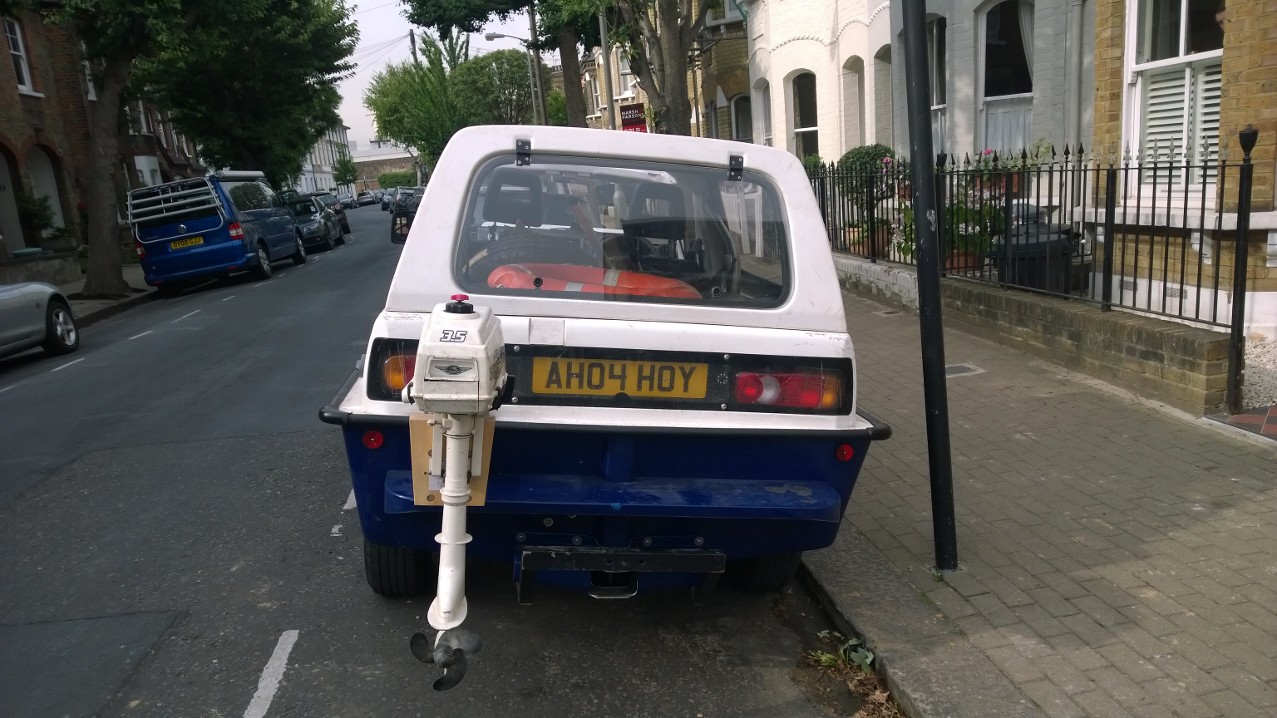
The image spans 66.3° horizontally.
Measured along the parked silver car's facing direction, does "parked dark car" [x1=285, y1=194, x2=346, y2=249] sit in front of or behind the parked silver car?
in front

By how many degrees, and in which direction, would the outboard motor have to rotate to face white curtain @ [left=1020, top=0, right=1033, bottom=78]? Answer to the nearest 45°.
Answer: approximately 45° to its right

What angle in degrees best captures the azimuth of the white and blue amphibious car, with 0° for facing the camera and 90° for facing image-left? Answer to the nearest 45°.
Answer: approximately 180°

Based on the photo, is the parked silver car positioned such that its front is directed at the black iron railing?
no

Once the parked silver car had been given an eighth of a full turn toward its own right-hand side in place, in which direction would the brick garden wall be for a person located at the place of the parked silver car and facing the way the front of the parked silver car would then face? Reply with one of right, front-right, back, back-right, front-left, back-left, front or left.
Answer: front-right

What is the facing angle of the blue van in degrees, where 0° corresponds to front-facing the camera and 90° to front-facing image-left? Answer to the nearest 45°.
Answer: approximately 225°

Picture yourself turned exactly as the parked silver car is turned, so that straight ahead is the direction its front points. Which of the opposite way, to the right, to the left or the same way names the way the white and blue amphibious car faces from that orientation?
the same way

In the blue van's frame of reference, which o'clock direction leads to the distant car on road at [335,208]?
The distant car on road is roughly at 11 o'clock from the blue van.

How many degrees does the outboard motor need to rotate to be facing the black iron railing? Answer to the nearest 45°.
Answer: approximately 45° to its right

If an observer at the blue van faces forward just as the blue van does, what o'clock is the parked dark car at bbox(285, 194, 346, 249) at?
The parked dark car is roughly at 11 o'clock from the blue van.

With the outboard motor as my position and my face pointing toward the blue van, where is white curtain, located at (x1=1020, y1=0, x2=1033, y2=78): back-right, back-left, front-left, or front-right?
front-right

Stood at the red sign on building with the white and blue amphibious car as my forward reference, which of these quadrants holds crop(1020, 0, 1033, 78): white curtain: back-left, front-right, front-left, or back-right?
front-left

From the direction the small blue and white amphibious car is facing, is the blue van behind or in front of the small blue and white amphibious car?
in front

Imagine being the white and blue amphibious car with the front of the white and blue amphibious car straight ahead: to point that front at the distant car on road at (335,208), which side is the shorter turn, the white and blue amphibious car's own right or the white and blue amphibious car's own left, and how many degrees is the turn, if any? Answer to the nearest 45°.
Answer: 0° — it already faces it

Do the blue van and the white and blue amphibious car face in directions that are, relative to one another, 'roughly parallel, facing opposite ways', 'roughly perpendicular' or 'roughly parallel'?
roughly parallel

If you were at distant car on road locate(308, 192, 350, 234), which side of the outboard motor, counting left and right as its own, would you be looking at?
front

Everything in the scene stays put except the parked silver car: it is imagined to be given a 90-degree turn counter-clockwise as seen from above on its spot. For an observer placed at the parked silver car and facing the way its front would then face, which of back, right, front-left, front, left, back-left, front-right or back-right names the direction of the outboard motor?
back-left

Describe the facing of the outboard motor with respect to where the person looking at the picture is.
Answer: facing away from the viewer

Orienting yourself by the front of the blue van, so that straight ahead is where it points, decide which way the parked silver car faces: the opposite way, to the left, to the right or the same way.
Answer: the same way

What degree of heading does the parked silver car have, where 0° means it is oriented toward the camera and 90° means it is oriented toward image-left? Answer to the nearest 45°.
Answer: approximately 225°
